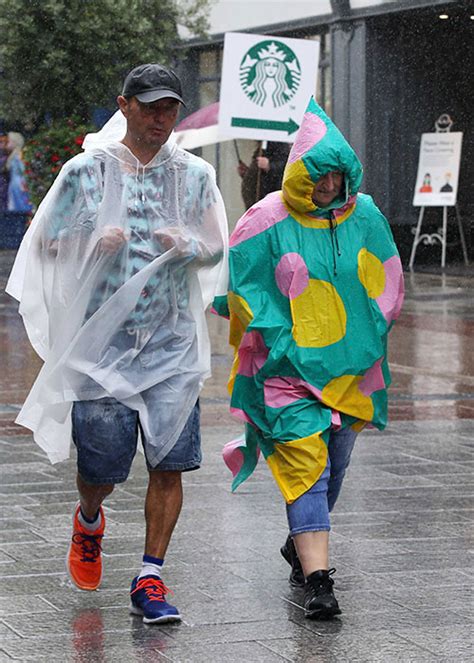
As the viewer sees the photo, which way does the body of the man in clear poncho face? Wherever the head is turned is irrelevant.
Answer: toward the camera

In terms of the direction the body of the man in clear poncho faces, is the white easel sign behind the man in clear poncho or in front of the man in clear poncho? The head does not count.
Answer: behind

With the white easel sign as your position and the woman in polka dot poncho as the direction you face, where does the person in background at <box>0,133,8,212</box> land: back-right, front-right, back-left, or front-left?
back-right

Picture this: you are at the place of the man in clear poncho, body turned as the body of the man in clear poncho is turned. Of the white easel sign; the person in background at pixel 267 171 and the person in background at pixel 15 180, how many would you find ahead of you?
0

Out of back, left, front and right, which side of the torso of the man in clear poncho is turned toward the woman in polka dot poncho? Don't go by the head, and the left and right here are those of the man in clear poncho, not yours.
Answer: left

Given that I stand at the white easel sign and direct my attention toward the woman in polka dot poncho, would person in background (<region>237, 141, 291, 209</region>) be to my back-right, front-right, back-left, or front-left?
front-right

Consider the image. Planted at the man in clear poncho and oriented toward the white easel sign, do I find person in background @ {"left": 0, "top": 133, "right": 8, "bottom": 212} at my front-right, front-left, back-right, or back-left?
front-left

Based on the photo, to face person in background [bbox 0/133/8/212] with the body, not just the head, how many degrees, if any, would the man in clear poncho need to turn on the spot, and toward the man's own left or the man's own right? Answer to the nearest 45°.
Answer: approximately 180°

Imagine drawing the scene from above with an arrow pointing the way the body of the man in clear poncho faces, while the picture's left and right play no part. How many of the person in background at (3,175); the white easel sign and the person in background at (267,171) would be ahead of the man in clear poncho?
0

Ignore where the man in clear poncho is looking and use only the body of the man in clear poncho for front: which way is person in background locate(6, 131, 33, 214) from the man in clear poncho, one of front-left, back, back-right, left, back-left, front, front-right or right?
back

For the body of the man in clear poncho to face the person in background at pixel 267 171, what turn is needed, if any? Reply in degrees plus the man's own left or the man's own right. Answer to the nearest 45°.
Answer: approximately 180°
